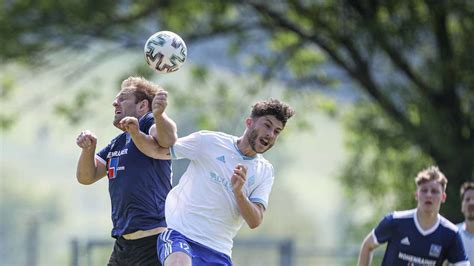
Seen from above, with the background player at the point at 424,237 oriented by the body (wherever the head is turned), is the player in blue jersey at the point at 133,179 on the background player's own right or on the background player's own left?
on the background player's own right

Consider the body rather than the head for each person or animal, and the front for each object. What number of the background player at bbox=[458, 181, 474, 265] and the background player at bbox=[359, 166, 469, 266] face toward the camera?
2

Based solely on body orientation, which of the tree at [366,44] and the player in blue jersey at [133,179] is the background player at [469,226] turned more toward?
the player in blue jersey

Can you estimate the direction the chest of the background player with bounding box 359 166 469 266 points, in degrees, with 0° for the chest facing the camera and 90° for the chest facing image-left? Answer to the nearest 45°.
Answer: approximately 0°
